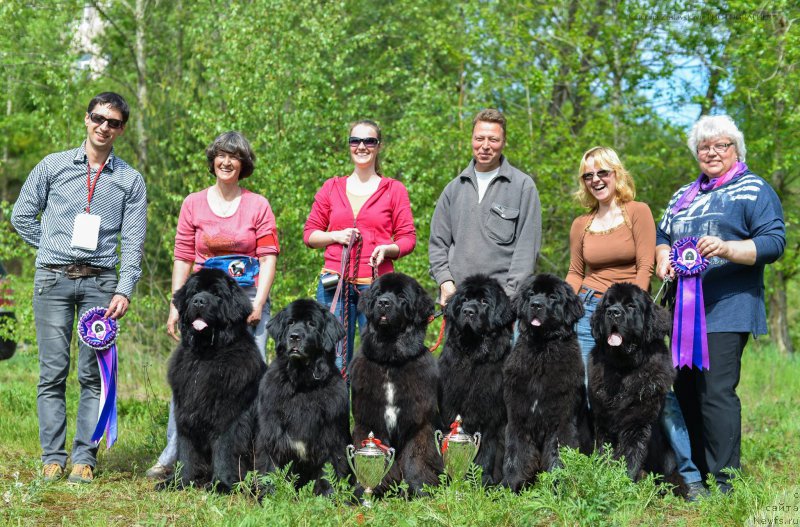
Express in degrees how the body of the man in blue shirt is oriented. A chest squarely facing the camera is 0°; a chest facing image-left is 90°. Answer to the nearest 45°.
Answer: approximately 0°

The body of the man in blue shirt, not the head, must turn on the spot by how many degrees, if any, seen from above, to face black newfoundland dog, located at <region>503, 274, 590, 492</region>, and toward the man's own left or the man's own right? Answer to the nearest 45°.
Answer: approximately 45° to the man's own left

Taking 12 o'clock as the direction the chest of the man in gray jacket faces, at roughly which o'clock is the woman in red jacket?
The woman in red jacket is roughly at 3 o'clock from the man in gray jacket.

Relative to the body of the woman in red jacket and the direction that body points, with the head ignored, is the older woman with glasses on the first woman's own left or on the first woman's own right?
on the first woman's own left

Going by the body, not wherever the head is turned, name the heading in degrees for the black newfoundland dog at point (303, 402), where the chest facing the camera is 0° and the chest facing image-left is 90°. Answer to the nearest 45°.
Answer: approximately 0°
